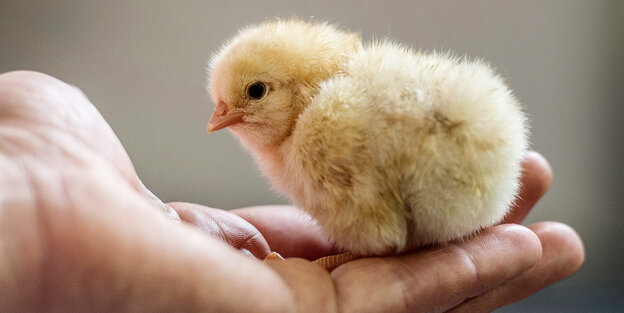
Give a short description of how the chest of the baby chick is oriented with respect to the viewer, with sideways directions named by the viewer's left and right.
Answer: facing to the left of the viewer
